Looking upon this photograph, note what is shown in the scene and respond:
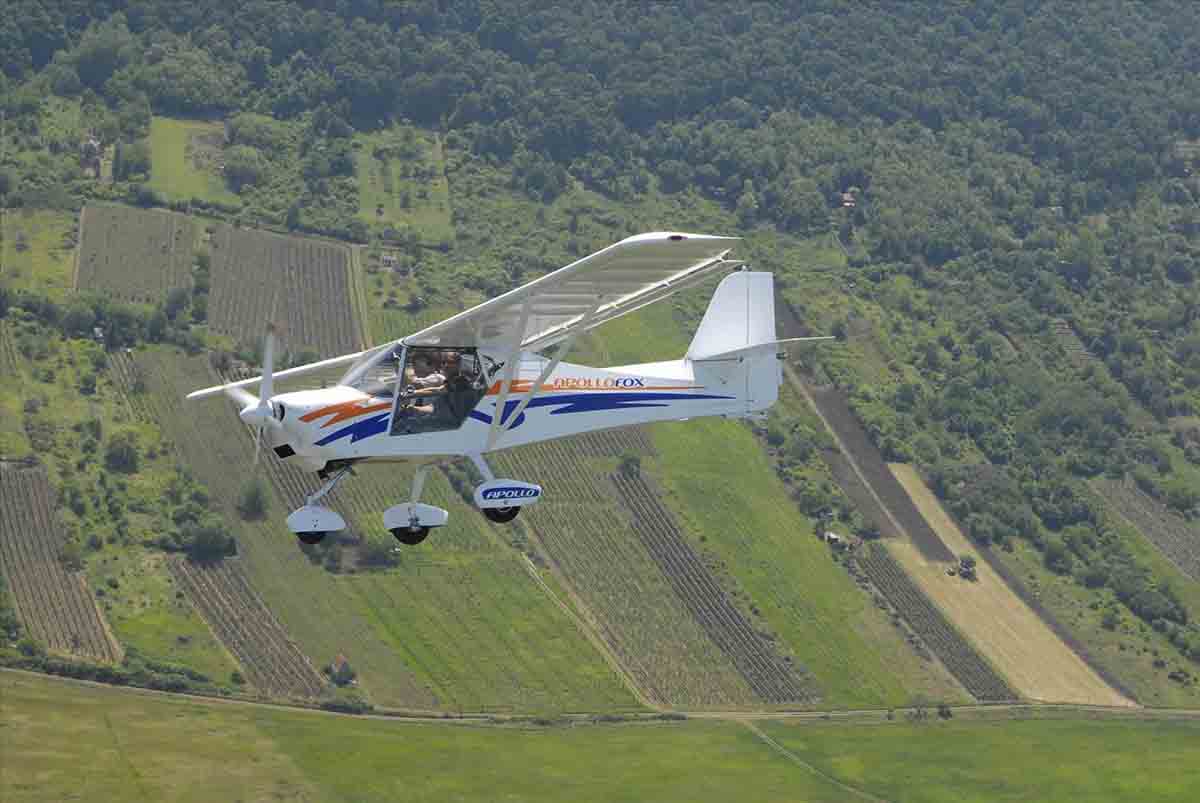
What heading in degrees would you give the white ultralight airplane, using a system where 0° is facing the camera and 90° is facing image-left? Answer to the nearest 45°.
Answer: approximately 45°

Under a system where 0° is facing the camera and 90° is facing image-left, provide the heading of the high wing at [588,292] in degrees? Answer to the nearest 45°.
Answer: approximately 90°
